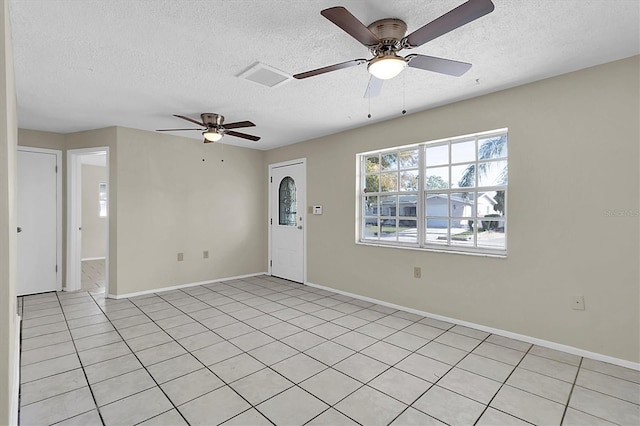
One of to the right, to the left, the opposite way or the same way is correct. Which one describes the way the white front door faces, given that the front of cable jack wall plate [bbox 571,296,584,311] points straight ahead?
the same way

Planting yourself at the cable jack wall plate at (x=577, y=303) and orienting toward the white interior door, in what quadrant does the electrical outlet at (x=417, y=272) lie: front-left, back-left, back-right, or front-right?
front-right

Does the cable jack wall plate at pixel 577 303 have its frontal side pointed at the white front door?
no

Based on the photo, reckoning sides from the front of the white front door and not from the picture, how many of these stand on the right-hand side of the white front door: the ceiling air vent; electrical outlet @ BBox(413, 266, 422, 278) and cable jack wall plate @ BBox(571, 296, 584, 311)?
0

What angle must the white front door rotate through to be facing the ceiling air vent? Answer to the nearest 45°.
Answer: approximately 45° to its left

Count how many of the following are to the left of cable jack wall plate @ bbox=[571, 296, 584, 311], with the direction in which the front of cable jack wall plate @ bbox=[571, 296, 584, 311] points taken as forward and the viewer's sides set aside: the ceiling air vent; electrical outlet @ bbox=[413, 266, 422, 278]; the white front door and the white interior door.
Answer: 0

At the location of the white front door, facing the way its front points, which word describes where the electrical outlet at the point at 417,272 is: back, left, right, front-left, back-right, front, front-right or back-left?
left

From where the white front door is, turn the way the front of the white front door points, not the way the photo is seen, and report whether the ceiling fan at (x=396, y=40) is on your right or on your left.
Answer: on your left

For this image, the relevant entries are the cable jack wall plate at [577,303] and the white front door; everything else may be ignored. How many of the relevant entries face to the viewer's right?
0

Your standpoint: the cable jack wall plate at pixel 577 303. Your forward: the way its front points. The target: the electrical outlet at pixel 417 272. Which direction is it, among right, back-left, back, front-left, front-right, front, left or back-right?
right

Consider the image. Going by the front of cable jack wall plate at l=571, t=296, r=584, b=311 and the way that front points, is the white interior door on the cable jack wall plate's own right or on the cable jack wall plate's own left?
on the cable jack wall plate's own right

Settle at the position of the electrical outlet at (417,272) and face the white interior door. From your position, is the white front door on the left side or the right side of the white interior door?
right

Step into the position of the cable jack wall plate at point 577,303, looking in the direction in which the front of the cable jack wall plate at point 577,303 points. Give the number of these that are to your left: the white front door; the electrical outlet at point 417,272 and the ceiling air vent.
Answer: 0
